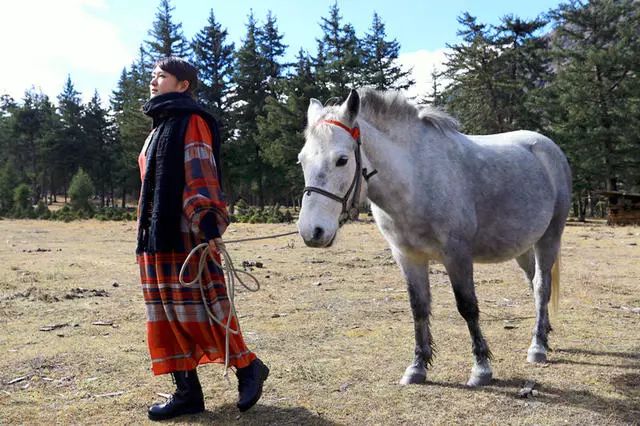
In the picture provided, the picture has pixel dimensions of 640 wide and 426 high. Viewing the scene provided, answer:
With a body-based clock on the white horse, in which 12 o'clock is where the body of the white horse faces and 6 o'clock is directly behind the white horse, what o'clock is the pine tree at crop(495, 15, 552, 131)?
The pine tree is roughly at 5 o'clock from the white horse.

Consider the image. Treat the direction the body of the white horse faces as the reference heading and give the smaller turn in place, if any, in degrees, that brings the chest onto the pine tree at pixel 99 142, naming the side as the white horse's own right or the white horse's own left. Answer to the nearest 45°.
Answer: approximately 90° to the white horse's own right

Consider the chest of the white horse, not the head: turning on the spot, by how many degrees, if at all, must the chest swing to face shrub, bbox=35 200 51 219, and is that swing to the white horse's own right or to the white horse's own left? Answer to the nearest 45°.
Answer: approximately 90° to the white horse's own right

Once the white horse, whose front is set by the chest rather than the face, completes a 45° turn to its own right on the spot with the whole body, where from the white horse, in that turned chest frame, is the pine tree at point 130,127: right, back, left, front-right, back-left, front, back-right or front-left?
front-right

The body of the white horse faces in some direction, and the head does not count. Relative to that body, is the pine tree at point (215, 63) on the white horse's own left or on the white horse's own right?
on the white horse's own right
